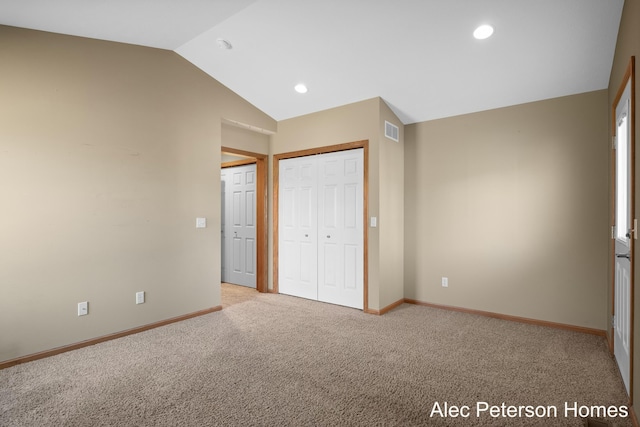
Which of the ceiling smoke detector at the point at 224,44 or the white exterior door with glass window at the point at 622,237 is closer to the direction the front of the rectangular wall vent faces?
the white exterior door with glass window

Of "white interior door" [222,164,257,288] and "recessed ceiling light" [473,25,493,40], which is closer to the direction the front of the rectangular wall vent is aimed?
the recessed ceiling light

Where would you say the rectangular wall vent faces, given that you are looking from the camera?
facing the viewer and to the right of the viewer

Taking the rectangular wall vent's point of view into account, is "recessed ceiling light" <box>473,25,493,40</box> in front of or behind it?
in front

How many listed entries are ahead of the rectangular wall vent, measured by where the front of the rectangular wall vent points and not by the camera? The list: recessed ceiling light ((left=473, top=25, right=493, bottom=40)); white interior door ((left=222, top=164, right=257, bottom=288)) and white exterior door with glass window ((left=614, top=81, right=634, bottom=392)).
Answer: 2

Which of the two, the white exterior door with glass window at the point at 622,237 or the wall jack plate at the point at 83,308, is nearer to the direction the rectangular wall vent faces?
the white exterior door with glass window

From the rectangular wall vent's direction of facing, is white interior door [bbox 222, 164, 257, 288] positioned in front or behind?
behind

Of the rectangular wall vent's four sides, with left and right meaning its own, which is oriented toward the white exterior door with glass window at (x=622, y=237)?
front

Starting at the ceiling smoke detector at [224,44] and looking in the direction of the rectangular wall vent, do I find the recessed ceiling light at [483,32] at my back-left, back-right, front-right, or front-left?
front-right

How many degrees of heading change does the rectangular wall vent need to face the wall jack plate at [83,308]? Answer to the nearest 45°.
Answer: approximately 90° to its right

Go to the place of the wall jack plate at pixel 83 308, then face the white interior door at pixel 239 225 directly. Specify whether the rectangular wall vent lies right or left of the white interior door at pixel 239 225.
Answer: right

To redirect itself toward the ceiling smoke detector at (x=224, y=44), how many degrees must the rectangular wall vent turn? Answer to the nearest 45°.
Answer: approximately 90° to its right
